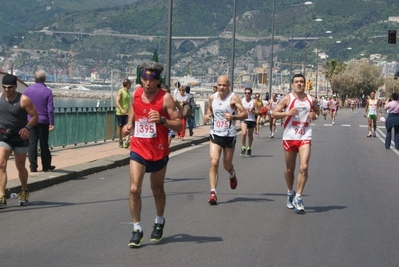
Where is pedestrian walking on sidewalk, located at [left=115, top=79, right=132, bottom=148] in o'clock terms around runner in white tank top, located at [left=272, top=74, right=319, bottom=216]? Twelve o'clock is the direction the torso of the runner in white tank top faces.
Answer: The pedestrian walking on sidewalk is roughly at 5 o'clock from the runner in white tank top.

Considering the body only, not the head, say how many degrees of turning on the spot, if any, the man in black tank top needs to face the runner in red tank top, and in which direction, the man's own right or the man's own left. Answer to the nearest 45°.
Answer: approximately 90° to the man's own left

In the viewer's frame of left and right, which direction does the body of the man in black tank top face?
facing the viewer and to the left of the viewer

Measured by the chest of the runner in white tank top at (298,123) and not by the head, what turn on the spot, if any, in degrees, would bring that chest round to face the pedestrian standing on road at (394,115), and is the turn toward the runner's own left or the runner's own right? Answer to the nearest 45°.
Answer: approximately 180°

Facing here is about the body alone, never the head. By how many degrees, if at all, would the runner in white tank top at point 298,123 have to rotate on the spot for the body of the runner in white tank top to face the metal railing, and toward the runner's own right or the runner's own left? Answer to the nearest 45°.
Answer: approximately 135° to the runner's own right

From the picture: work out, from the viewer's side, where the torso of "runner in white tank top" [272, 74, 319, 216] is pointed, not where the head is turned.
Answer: toward the camera

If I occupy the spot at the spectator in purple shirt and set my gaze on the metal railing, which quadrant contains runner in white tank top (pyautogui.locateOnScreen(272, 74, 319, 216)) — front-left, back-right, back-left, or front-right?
back-right

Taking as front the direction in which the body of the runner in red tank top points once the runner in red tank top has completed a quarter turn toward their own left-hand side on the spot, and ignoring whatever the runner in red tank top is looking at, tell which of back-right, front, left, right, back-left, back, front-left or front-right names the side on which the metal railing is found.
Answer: back-left

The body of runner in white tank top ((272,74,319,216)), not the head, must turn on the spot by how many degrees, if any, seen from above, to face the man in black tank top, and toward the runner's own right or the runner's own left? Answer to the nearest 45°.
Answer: approximately 90° to the runner's own right
